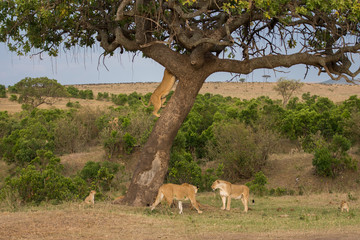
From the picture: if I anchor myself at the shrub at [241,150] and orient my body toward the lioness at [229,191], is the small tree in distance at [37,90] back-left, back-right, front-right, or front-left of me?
back-right

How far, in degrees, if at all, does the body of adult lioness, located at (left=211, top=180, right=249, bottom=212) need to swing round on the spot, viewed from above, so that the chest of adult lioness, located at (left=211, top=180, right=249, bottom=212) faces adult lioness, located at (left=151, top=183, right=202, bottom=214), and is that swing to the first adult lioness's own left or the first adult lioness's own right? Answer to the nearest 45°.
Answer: approximately 45° to the first adult lioness's own left

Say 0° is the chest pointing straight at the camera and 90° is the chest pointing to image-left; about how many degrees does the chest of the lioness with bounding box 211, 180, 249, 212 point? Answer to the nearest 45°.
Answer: approximately 90°

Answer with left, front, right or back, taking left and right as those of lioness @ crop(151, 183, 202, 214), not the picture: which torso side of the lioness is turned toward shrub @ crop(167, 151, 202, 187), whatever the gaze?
left

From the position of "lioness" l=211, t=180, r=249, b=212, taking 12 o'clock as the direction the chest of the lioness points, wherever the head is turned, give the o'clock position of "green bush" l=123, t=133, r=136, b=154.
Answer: The green bush is roughly at 2 o'clock from the lioness.

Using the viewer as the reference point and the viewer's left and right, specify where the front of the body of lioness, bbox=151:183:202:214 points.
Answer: facing to the right of the viewer

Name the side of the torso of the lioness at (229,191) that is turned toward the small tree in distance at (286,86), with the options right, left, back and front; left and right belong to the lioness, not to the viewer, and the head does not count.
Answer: right

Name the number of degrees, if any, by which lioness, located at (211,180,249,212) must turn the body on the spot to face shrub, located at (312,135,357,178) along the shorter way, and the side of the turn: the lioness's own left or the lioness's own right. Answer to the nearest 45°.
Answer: approximately 135° to the lioness's own right
